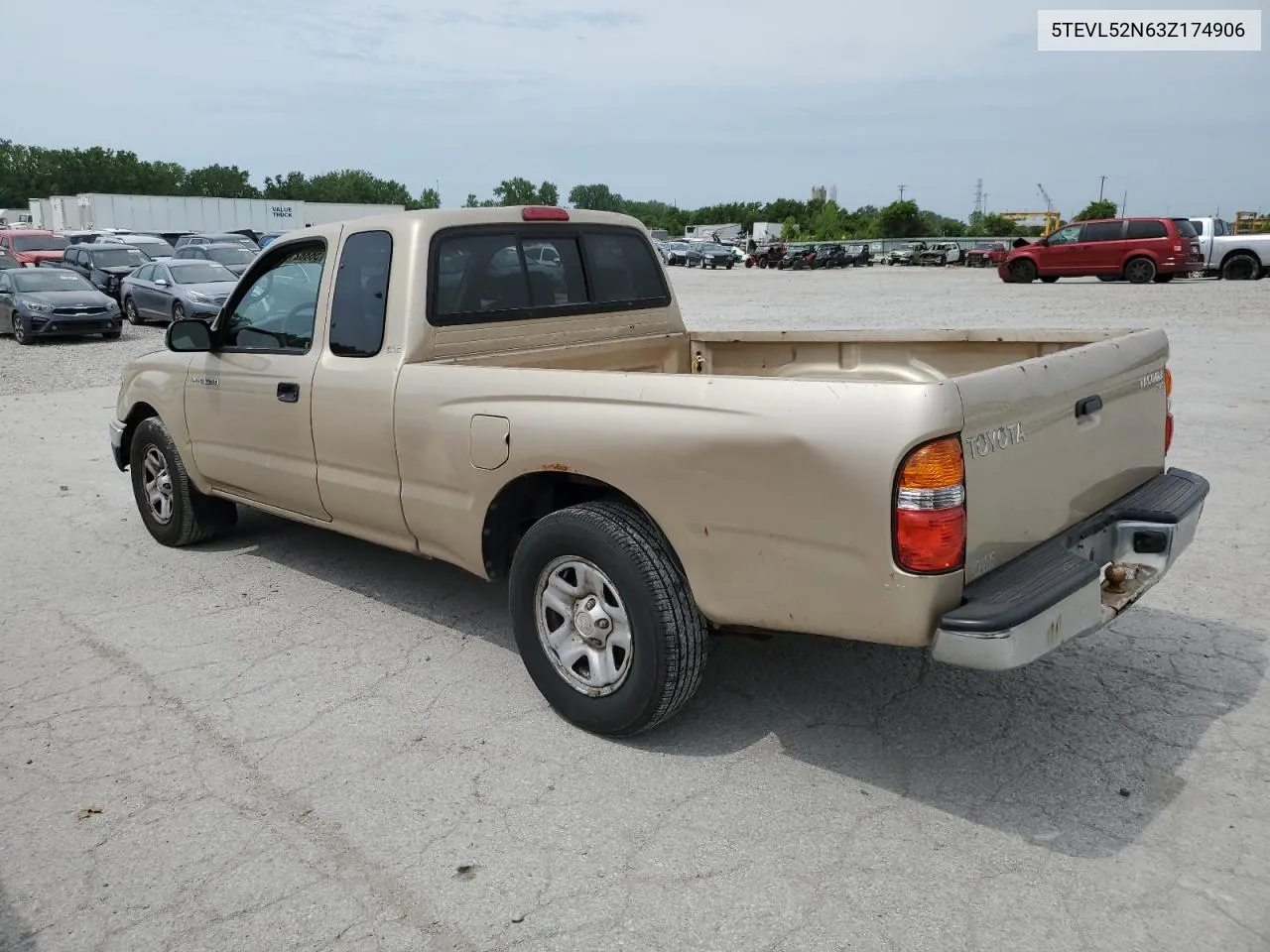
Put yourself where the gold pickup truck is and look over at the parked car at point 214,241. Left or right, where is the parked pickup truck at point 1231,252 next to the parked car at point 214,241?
right

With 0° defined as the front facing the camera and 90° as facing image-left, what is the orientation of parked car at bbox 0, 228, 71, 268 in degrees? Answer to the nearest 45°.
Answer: approximately 315°

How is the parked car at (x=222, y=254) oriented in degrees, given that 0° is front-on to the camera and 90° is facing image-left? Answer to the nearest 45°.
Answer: approximately 315°

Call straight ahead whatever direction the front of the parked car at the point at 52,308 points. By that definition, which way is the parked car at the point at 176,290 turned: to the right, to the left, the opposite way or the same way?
the same way

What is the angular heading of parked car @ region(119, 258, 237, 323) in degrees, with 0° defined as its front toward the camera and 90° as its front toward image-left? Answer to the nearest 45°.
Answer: approximately 315°

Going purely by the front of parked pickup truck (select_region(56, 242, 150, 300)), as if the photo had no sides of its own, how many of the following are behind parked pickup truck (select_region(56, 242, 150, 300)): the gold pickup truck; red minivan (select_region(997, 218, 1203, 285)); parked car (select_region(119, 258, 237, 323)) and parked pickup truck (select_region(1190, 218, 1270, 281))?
0

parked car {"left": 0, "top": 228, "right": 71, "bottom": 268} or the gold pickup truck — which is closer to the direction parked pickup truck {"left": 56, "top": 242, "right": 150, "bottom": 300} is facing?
the gold pickup truck

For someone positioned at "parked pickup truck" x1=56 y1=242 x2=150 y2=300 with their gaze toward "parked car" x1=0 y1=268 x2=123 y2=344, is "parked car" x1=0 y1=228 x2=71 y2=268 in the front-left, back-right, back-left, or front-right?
back-right

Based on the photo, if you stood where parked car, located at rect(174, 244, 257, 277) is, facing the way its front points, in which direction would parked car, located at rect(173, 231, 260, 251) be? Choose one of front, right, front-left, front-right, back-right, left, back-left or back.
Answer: back-left

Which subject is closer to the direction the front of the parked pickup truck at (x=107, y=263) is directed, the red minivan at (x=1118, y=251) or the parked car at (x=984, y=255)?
the red minivan

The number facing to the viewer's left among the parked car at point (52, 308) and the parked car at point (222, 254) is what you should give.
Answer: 0

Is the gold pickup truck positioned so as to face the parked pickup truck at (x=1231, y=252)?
no

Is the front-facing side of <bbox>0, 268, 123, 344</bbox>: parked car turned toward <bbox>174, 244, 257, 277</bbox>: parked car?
no

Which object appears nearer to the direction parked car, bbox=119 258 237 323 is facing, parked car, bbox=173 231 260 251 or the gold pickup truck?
the gold pickup truck

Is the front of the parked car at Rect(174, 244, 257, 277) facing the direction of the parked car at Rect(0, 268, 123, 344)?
no

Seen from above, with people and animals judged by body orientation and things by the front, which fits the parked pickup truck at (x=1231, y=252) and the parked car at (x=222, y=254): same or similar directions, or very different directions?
very different directions

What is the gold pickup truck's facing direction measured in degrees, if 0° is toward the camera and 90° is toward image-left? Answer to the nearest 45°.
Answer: approximately 135°

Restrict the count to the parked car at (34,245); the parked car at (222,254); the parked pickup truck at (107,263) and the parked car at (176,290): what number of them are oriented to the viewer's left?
0
